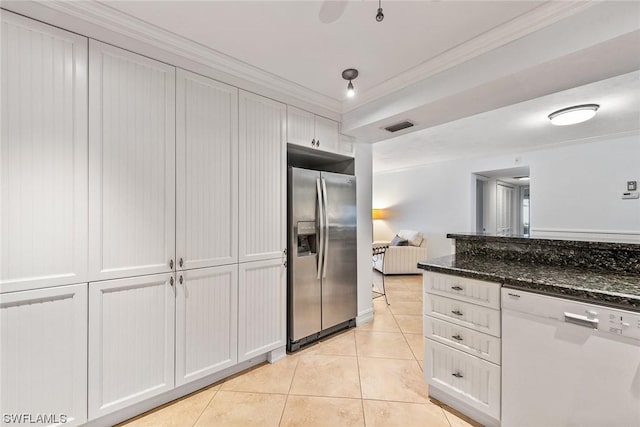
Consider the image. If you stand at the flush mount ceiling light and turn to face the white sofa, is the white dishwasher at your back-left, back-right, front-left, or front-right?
back-left

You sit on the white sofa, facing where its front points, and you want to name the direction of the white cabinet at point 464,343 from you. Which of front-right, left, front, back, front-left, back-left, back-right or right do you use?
front-left

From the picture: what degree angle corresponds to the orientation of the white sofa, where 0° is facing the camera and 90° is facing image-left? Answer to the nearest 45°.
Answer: approximately 45°

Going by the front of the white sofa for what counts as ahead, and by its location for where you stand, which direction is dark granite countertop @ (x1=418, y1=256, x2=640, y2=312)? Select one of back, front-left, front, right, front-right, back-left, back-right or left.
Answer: front-left

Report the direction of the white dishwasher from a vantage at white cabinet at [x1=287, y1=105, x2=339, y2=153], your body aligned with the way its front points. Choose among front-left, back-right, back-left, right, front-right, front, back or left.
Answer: front

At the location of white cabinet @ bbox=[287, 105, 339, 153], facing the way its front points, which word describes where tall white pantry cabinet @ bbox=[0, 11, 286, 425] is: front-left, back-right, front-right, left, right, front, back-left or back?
right

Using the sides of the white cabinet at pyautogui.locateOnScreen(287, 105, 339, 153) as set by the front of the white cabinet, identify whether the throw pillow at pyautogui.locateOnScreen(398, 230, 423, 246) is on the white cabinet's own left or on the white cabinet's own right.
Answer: on the white cabinet's own left

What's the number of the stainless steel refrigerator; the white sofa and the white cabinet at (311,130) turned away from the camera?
0

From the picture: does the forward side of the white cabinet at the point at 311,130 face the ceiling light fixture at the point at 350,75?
yes

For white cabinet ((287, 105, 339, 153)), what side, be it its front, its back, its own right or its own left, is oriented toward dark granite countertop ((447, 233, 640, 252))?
front

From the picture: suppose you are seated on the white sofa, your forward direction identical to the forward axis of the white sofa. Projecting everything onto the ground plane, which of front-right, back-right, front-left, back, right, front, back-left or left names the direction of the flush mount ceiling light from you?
left

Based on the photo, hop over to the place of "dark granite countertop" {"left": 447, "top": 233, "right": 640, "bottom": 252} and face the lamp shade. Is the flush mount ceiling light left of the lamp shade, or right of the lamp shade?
right

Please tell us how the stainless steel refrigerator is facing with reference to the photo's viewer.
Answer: facing the viewer and to the right of the viewer

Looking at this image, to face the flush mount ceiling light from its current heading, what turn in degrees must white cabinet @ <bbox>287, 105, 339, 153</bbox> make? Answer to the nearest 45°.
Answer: approximately 45° to its left

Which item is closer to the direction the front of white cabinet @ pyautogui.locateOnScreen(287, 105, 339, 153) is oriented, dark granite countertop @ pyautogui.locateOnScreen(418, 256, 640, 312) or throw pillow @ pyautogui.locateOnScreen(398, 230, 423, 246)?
the dark granite countertop

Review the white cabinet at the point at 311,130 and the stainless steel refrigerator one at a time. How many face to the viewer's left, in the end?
0

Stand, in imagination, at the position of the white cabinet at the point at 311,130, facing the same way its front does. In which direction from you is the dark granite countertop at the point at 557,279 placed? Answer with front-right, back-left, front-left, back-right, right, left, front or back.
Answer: front

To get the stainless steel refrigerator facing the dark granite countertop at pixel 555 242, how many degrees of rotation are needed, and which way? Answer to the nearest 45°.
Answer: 0° — it already faces it
